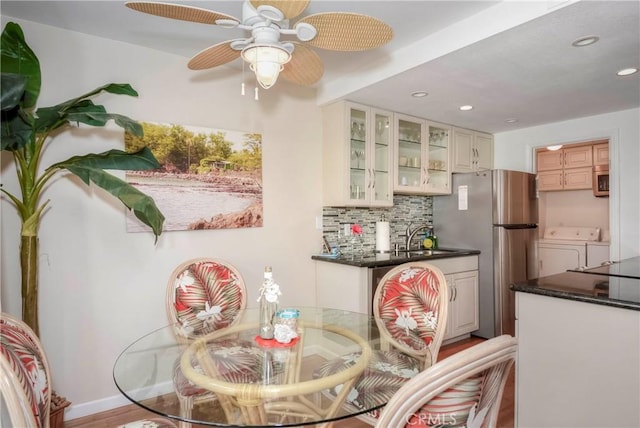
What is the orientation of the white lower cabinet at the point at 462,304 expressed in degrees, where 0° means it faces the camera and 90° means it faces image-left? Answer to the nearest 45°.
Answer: approximately 315°

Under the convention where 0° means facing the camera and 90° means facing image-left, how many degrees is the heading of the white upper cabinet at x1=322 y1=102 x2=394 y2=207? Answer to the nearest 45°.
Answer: approximately 315°

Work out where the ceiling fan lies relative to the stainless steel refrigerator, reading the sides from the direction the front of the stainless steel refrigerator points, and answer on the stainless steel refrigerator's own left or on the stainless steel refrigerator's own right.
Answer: on the stainless steel refrigerator's own right

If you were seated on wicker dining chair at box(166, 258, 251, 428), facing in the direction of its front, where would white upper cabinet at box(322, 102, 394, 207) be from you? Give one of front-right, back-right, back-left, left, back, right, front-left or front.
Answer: left

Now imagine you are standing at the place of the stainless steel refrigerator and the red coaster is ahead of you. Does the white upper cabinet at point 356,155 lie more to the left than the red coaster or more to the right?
right
